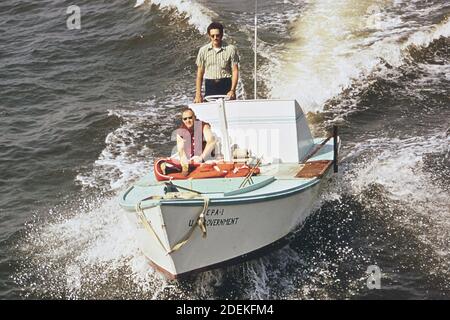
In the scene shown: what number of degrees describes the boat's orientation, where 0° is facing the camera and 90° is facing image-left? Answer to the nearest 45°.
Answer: approximately 45°

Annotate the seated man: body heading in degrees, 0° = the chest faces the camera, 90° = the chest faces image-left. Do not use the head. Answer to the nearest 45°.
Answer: approximately 0°

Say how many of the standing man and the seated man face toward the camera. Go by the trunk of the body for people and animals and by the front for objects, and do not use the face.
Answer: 2
